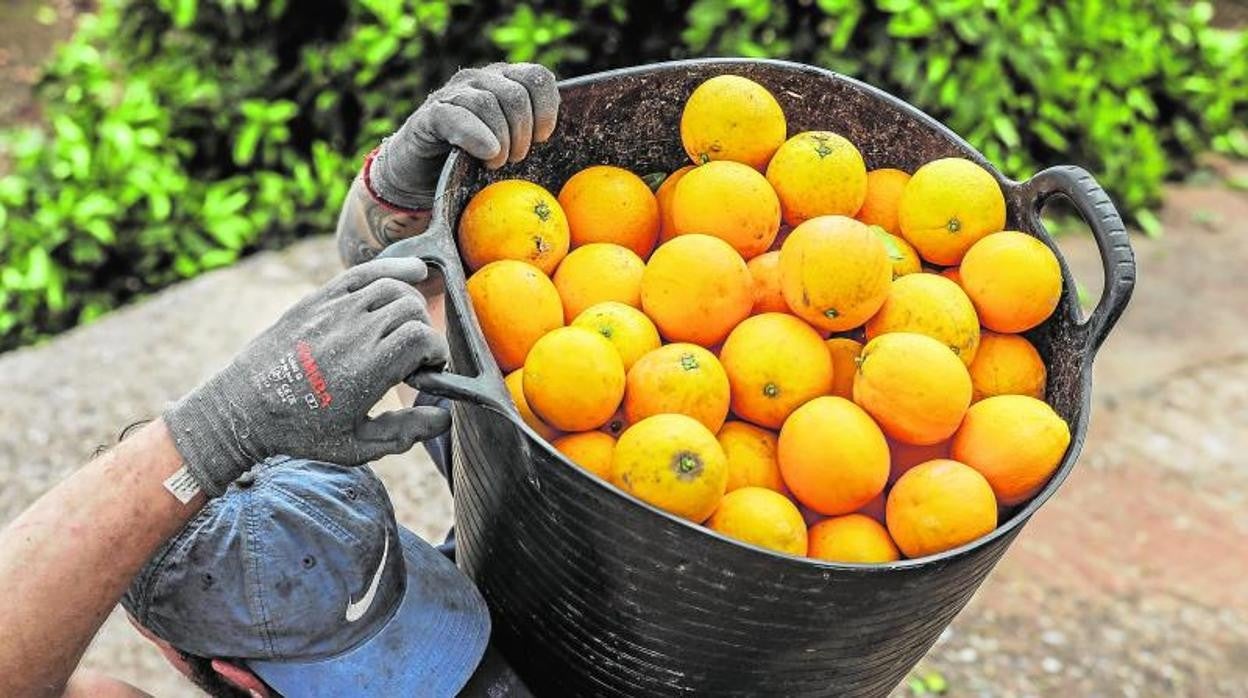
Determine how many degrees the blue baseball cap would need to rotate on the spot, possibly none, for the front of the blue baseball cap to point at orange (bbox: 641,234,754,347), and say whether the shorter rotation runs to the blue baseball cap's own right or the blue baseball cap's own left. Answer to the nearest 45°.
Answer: approximately 45° to the blue baseball cap's own left

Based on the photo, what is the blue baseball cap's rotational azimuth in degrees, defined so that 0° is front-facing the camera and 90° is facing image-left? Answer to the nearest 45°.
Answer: approximately 315°

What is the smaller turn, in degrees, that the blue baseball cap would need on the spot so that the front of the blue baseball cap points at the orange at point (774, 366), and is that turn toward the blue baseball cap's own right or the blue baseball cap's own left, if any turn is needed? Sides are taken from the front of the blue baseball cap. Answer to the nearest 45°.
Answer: approximately 45° to the blue baseball cap's own left
